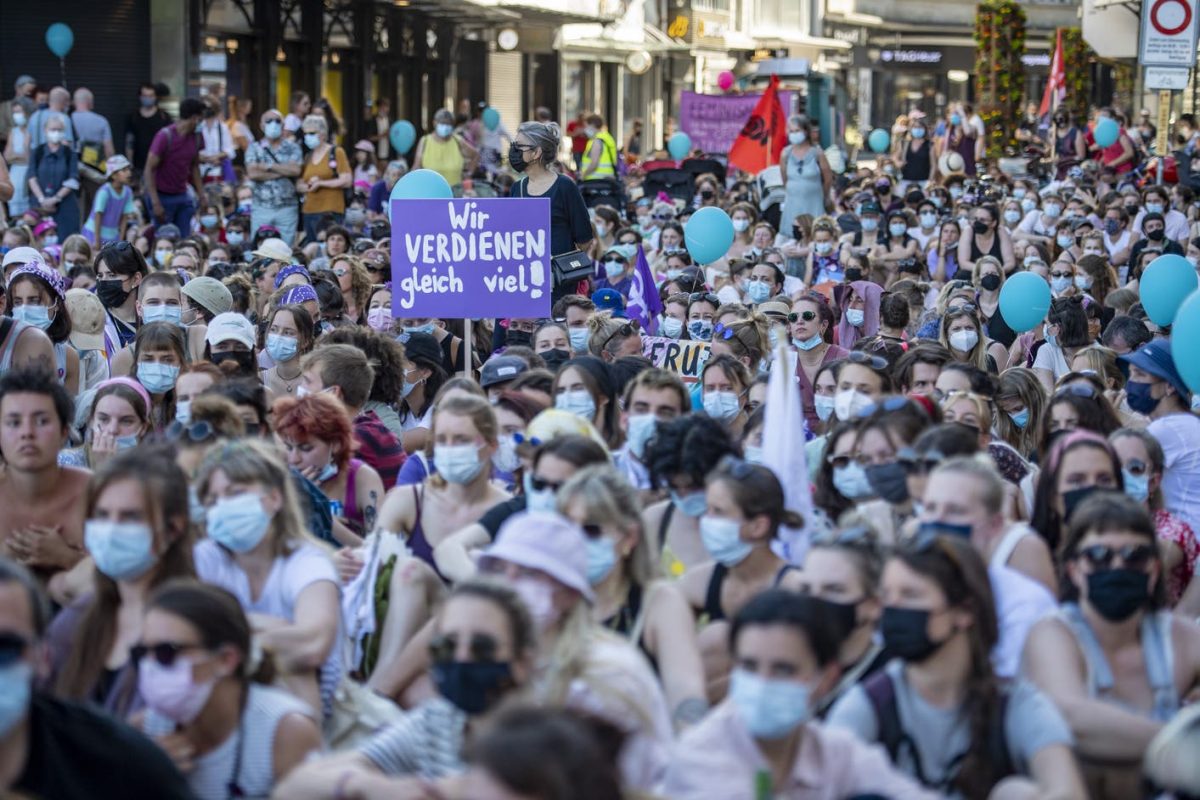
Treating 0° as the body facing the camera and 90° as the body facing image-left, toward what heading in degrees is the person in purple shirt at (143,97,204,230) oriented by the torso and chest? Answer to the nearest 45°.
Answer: approximately 315°

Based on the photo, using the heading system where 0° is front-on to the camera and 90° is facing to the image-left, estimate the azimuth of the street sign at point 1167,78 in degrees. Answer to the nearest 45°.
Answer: approximately 0°

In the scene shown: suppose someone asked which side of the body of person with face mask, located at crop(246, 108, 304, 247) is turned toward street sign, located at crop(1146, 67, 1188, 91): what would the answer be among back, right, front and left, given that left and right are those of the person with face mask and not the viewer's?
left

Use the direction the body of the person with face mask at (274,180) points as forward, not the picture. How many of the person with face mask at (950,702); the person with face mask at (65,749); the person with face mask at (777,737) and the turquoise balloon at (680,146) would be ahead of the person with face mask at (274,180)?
3

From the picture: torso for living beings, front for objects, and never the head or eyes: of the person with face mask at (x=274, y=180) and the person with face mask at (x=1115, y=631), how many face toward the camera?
2

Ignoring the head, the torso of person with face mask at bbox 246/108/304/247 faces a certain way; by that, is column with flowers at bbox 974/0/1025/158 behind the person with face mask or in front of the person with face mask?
behind

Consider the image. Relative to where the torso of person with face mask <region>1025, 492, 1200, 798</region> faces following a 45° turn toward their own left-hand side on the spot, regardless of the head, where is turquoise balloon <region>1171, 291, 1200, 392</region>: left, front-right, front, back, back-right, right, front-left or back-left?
back-left
